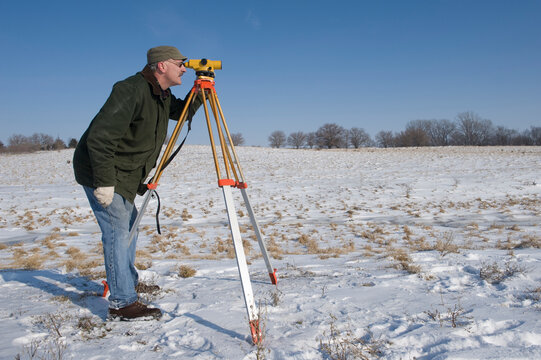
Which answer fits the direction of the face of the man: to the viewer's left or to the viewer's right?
to the viewer's right

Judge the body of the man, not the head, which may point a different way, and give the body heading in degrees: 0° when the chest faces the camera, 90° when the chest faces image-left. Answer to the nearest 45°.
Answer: approximately 270°

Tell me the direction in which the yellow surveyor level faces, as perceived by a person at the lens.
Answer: facing to the right of the viewer

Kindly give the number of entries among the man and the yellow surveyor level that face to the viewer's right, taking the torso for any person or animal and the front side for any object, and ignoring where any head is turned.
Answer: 2
